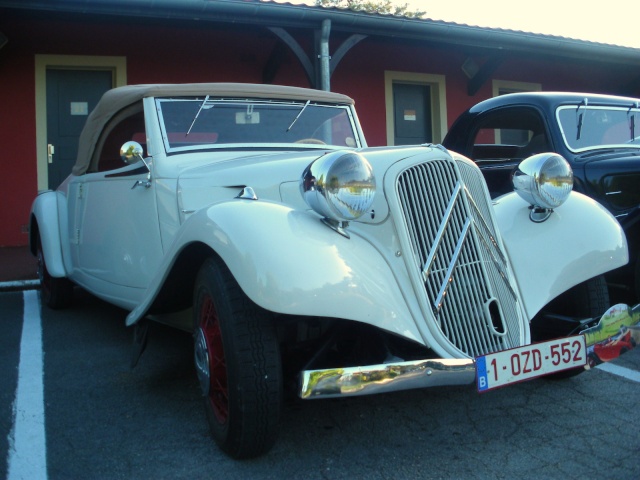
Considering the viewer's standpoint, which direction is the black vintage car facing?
facing the viewer and to the right of the viewer

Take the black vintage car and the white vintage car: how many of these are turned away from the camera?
0

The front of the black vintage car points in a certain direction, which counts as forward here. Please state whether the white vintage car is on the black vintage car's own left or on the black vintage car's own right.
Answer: on the black vintage car's own right

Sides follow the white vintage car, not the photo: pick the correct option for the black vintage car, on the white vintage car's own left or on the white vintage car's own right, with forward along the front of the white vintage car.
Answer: on the white vintage car's own left

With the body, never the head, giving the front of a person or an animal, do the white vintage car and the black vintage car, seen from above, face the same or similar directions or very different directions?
same or similar directions
